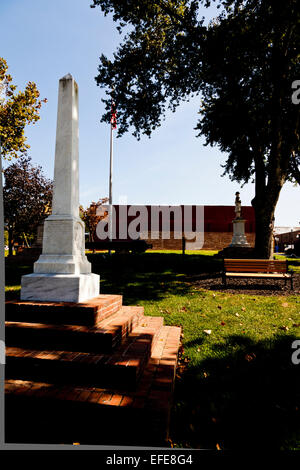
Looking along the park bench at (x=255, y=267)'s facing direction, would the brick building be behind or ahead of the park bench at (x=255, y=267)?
behind

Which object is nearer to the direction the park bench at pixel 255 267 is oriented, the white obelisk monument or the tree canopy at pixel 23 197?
the white obelisk monument

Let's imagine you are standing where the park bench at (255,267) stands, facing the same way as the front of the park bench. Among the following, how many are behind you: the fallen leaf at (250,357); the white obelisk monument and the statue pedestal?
1

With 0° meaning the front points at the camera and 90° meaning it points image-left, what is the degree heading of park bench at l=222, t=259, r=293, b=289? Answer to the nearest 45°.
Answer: approximately 0°

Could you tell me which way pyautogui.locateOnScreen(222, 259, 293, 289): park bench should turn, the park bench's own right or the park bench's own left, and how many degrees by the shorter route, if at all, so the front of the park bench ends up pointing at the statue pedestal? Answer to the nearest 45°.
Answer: approximately 180°

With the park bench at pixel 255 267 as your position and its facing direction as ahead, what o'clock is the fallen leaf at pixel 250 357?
The fallen leaf is roughly at 12 o'clock from the park bench.

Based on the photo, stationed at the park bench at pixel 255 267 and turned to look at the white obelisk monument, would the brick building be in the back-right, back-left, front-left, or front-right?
back-right
